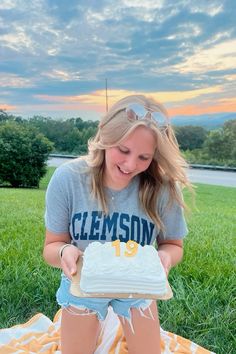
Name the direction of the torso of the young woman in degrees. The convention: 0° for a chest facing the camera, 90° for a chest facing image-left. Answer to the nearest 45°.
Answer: approximately 0°

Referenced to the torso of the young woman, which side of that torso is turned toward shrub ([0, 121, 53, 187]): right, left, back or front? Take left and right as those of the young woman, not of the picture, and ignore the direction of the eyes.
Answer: back
